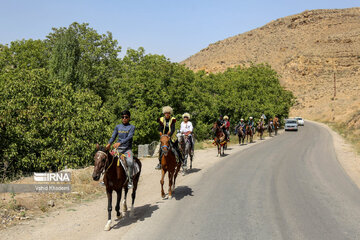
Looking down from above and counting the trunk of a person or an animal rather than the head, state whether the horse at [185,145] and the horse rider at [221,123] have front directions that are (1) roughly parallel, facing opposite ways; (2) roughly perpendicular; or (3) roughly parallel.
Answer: roughly parallel

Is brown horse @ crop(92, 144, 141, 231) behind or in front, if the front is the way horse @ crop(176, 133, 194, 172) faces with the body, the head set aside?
in front

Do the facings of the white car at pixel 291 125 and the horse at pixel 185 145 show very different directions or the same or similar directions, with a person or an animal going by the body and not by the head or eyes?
same or similar directions

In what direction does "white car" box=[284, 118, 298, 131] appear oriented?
toward the camera

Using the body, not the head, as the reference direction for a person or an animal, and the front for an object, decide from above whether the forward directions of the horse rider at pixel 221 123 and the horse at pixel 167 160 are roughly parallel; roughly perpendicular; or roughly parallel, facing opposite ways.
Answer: roughly parallel

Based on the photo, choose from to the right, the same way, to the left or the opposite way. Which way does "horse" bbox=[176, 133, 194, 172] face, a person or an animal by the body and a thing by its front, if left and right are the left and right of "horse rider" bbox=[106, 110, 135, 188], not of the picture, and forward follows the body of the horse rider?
the same way

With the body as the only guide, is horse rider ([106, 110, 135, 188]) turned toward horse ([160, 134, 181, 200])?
no

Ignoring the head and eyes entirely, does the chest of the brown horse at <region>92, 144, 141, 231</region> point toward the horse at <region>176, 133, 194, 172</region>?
no

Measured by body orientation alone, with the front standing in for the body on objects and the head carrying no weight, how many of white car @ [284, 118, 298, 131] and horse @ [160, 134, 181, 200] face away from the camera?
0

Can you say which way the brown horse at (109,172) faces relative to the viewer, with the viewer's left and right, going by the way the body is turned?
facing the viewer and to the left of the viewer

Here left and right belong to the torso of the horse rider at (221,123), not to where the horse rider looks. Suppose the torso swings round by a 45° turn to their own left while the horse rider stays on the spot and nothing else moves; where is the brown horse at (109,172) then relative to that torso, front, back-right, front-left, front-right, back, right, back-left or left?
front

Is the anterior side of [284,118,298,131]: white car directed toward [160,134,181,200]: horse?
yes

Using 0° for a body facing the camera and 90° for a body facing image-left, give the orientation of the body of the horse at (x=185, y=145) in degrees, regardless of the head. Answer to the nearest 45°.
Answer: approximately 45°

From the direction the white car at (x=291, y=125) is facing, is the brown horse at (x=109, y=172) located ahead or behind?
ahead
